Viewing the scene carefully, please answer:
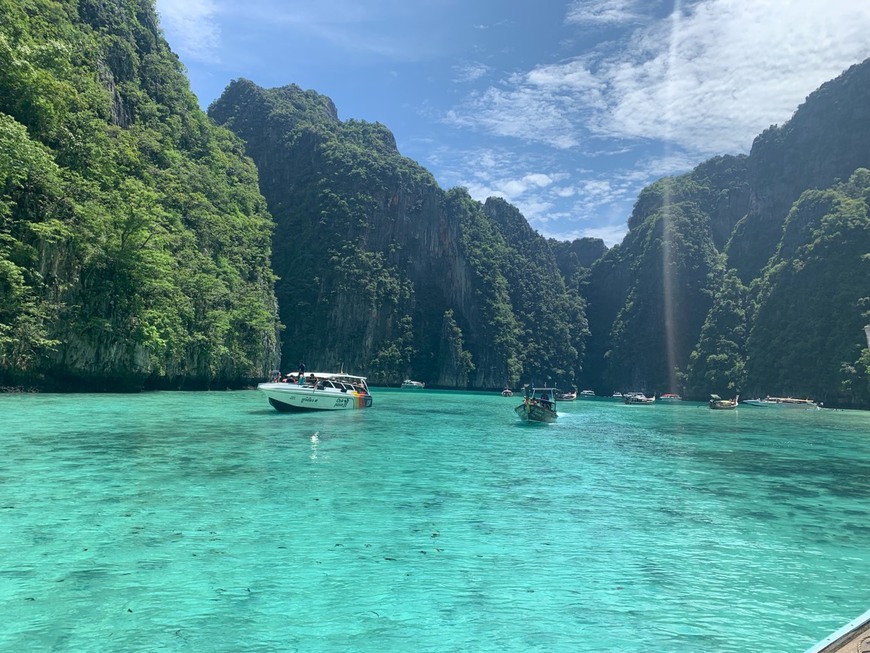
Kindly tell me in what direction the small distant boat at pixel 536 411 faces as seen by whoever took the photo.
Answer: facing the viewer and to the left of the viewer

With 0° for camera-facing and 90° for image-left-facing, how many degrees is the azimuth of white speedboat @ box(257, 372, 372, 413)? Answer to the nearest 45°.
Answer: approximately 90°

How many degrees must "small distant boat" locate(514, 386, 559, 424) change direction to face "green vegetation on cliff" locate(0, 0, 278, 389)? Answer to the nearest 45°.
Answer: approximately 45° to its right

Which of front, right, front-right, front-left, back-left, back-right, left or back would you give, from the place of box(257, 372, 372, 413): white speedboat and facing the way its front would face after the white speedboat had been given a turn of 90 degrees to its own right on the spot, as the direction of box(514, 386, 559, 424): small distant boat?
right
